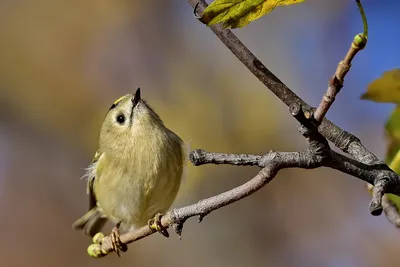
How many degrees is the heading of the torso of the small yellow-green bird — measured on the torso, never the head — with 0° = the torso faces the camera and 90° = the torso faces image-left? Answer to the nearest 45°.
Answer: approximately 315°
